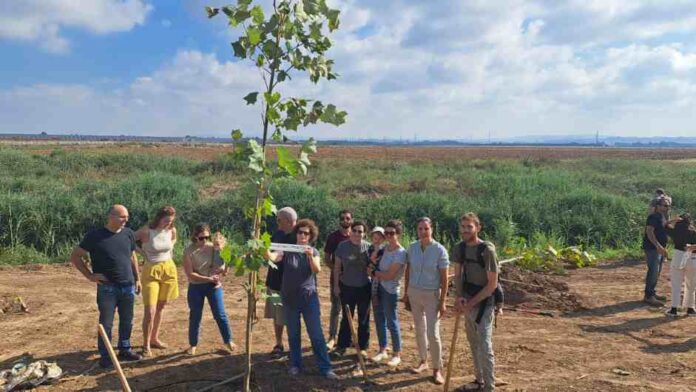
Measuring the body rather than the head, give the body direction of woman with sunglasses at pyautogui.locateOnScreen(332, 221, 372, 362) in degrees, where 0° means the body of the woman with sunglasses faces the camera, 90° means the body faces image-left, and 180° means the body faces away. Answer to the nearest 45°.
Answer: approximately 0°

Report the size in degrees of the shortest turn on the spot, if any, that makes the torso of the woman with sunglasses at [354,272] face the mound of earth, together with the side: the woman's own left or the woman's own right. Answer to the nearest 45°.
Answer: approximately 135° to the woman's own left

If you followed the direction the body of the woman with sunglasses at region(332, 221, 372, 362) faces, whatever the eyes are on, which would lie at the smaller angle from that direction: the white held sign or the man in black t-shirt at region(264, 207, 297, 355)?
the white held sign

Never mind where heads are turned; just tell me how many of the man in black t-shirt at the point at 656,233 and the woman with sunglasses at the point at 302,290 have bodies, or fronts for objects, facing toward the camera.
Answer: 1

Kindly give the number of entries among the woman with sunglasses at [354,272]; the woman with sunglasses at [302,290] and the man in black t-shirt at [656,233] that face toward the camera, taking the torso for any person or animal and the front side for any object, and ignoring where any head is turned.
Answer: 2

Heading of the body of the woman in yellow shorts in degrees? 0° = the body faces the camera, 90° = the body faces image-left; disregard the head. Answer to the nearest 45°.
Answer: approximately 315°
